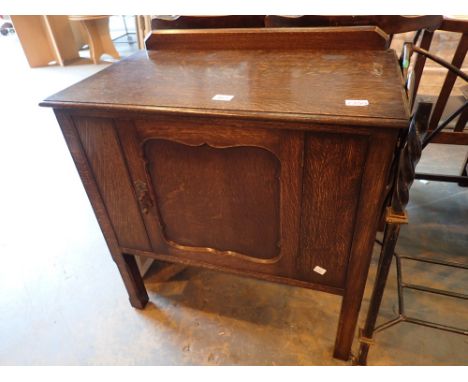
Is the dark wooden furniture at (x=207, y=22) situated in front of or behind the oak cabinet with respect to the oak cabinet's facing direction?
behind

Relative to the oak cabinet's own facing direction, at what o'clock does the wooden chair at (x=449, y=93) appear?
The wooden chair is roughly at 8 o'clock from the oak cabinet.

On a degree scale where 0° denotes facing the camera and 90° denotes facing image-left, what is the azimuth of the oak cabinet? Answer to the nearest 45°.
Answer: approximately 0°

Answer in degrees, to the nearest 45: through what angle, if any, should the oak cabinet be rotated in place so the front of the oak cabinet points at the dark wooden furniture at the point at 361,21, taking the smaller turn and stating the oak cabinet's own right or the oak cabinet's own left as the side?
approximately 135° to the oak cabinet's own left
